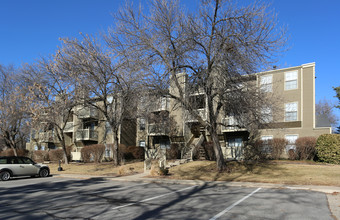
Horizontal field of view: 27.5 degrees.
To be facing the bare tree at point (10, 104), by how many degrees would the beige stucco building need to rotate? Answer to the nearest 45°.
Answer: approximately 45° to its right

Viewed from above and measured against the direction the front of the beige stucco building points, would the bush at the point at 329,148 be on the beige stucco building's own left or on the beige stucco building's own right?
on the beige stucco building's own left

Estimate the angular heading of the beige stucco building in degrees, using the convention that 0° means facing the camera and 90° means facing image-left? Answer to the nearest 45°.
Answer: approximately 45°
